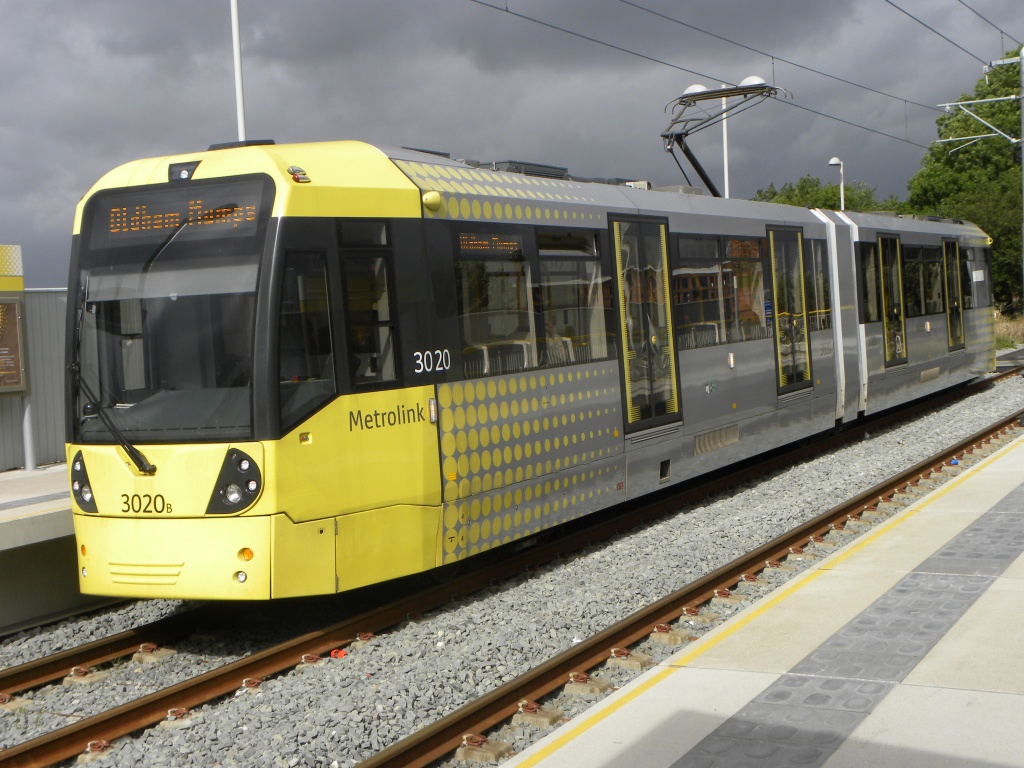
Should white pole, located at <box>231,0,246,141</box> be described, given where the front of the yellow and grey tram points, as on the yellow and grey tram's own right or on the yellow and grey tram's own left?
on the yellow and grey tram's own right

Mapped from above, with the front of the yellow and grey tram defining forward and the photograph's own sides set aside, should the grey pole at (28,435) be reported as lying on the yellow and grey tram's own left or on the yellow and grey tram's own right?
on the yellow and grey tram's own right

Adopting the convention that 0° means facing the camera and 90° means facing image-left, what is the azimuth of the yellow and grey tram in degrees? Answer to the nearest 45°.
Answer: approximately 45°
